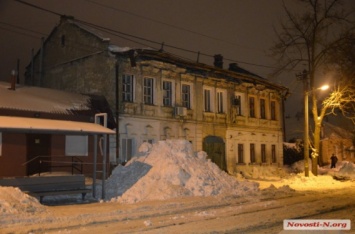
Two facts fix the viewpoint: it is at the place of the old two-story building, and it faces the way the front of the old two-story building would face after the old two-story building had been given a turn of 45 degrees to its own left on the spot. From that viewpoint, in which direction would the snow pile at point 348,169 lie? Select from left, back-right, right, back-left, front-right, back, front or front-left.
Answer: front

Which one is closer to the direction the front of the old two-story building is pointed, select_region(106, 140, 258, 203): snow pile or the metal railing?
the snow pile

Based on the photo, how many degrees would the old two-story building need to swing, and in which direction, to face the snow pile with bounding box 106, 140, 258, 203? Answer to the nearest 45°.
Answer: approximately 45° to its right

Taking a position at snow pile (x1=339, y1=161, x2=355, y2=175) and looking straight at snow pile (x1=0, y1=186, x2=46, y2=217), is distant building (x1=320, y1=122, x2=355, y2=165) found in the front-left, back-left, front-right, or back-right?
back-right

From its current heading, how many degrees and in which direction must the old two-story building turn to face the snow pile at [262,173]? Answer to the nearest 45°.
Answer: approximately 90° to its left

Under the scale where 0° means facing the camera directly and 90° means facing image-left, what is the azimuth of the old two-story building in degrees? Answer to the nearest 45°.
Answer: approximately 315°

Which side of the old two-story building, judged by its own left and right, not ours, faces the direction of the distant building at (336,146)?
left

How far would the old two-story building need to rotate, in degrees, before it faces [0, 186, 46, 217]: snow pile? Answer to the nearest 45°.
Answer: approximately 45° to its right

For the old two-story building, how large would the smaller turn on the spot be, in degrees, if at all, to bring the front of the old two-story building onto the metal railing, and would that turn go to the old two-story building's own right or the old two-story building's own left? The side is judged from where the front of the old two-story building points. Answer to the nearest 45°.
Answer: approximately 90° to the old two-story building's own right

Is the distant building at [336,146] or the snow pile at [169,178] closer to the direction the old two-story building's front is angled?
the snow pile
